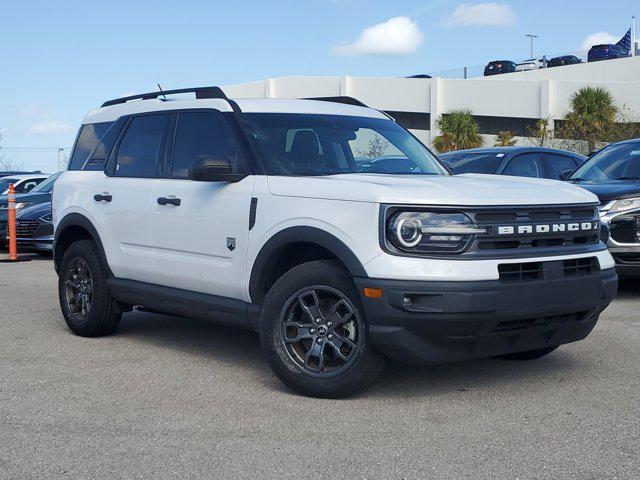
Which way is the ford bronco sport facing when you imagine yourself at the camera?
facing the viewer and to the right of the viewer

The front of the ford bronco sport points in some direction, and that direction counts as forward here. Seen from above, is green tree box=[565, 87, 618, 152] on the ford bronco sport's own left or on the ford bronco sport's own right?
on the ford bronco sport's own left

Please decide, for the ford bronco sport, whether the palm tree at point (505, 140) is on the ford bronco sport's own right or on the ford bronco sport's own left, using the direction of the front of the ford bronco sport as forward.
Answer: on the ford bronco sport's own left

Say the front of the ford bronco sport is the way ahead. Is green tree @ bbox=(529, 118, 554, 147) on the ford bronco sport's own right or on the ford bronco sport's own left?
on the ford bronco sport's own left

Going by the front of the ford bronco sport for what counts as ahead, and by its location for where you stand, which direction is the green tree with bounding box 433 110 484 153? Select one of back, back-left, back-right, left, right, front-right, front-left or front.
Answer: back-left

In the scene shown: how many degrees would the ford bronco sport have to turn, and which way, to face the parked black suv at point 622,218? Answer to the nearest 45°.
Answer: approximately 90° to its left

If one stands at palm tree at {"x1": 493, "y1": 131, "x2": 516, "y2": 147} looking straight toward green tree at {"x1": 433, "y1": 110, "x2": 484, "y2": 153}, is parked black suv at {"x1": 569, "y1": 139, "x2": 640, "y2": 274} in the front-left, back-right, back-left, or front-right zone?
back-left
